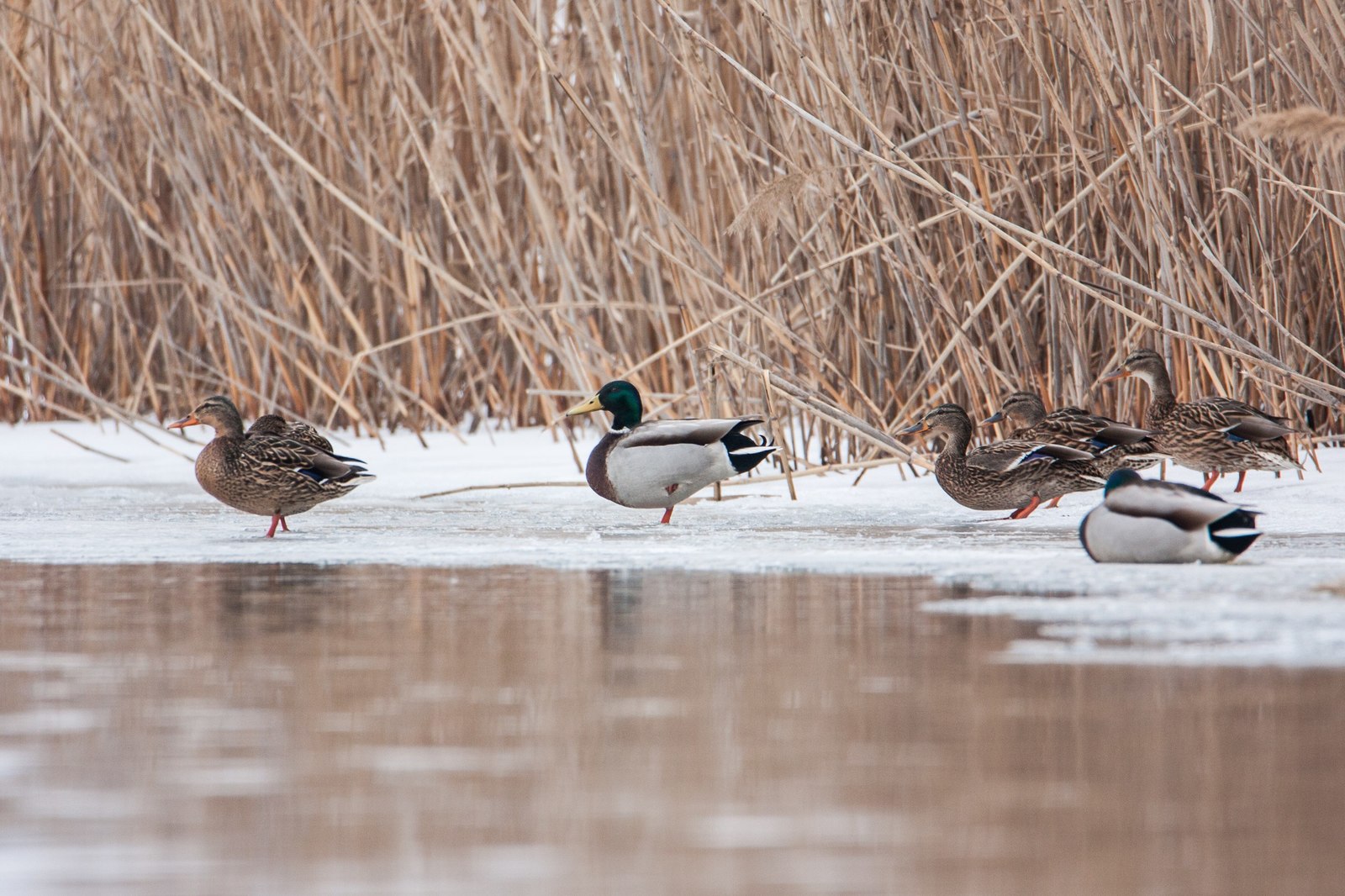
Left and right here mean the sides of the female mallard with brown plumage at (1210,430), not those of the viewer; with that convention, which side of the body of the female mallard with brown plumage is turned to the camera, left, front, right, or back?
left

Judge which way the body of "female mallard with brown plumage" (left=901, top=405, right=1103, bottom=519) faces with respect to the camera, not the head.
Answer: to the viewer's left

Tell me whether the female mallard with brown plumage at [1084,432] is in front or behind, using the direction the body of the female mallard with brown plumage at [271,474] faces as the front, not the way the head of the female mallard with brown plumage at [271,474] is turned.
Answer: behind

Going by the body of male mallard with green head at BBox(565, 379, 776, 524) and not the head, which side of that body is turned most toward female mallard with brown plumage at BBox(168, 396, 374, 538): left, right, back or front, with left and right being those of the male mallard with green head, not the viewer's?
front

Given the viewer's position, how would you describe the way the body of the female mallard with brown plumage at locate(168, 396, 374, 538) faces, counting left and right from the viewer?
facing to the left of the viewer

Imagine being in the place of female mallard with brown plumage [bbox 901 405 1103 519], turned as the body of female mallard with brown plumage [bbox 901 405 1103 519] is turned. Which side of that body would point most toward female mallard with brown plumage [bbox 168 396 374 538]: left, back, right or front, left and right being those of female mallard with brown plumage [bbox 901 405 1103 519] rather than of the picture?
front

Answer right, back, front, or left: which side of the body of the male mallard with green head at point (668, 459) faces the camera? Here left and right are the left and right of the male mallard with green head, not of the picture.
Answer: left

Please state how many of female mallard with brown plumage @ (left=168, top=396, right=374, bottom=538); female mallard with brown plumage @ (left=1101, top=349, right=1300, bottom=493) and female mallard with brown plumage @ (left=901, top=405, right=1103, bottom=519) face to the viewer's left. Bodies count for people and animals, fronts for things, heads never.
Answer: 3

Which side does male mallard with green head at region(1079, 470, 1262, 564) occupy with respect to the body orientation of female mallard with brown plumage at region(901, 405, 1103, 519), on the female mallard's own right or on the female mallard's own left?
on the female mallard's own left

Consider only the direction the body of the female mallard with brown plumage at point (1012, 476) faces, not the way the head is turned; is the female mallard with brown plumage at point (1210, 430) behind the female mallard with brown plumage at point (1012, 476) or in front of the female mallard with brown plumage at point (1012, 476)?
behind

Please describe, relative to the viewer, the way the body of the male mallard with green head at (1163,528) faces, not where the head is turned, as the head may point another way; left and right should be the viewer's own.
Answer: facing to the left of the viewer

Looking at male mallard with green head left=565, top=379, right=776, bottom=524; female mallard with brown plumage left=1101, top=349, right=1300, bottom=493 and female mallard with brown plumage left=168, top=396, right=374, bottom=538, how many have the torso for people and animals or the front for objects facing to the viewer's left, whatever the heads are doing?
3
